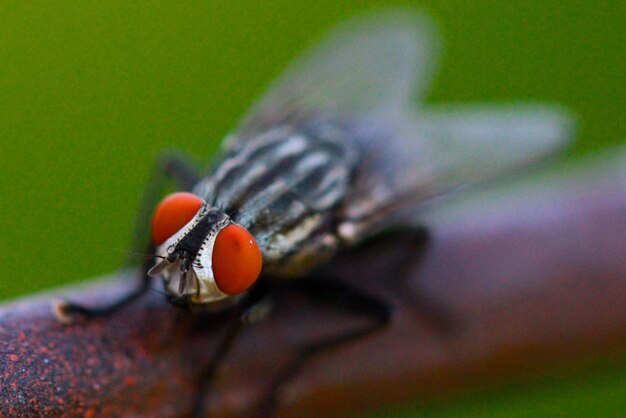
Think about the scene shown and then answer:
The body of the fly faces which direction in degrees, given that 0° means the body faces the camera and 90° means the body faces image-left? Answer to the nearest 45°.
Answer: approximately 45°
